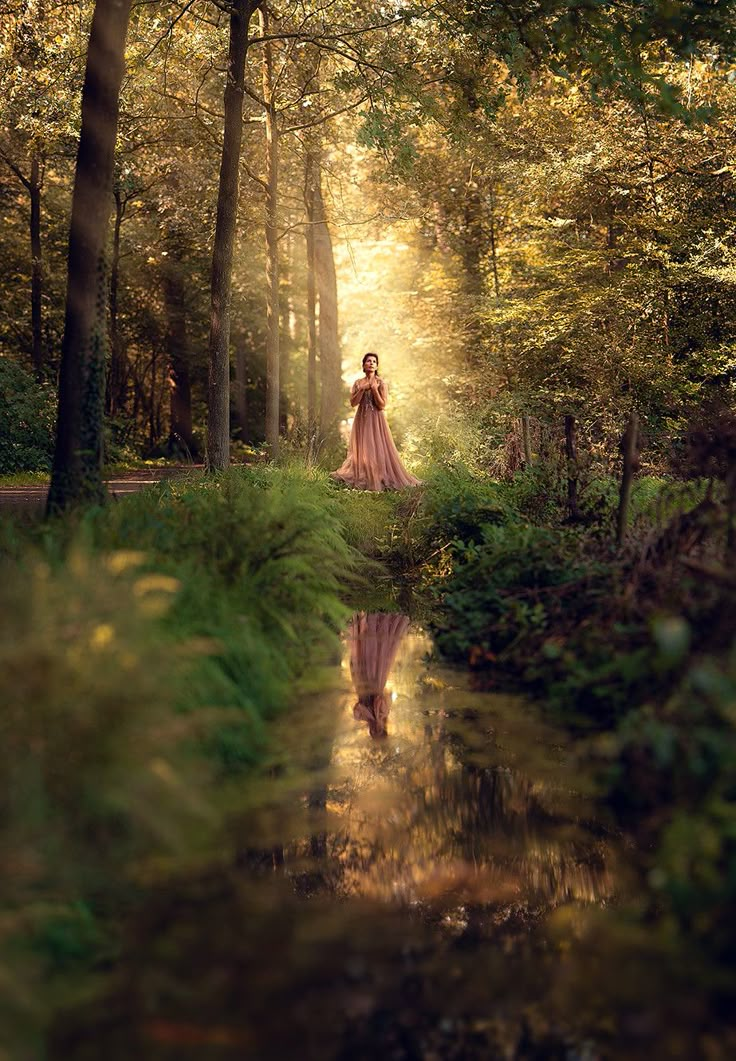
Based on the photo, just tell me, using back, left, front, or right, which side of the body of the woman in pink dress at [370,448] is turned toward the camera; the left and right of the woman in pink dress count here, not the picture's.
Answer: front

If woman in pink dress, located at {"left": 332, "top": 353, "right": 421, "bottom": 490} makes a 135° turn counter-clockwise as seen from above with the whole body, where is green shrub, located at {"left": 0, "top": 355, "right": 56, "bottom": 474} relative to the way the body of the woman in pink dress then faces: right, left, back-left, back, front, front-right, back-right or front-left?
left

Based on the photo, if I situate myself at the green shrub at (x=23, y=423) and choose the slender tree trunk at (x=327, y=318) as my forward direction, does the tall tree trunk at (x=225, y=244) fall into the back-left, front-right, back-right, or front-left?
front-right

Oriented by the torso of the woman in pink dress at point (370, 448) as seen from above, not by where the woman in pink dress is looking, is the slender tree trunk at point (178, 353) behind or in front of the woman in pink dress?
behind

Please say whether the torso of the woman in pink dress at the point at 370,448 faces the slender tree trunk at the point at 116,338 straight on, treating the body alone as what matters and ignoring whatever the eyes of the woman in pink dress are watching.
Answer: no

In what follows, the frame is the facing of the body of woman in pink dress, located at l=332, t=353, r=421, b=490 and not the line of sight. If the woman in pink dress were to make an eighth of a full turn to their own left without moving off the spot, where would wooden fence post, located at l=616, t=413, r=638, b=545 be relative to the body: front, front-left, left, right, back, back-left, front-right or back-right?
front-right

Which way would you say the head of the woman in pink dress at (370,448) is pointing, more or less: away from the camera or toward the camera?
toward the camera

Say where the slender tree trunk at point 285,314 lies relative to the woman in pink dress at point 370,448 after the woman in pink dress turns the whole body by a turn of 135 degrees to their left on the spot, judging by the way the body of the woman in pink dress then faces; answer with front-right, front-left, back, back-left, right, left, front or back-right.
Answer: front-left

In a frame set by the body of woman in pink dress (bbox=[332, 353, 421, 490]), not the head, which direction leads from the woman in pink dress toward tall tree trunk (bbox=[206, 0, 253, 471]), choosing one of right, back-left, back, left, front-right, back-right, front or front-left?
back-right

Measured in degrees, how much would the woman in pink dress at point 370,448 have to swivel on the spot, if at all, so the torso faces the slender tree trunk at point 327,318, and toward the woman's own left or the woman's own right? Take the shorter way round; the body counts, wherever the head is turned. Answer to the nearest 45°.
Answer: approximately 180°
